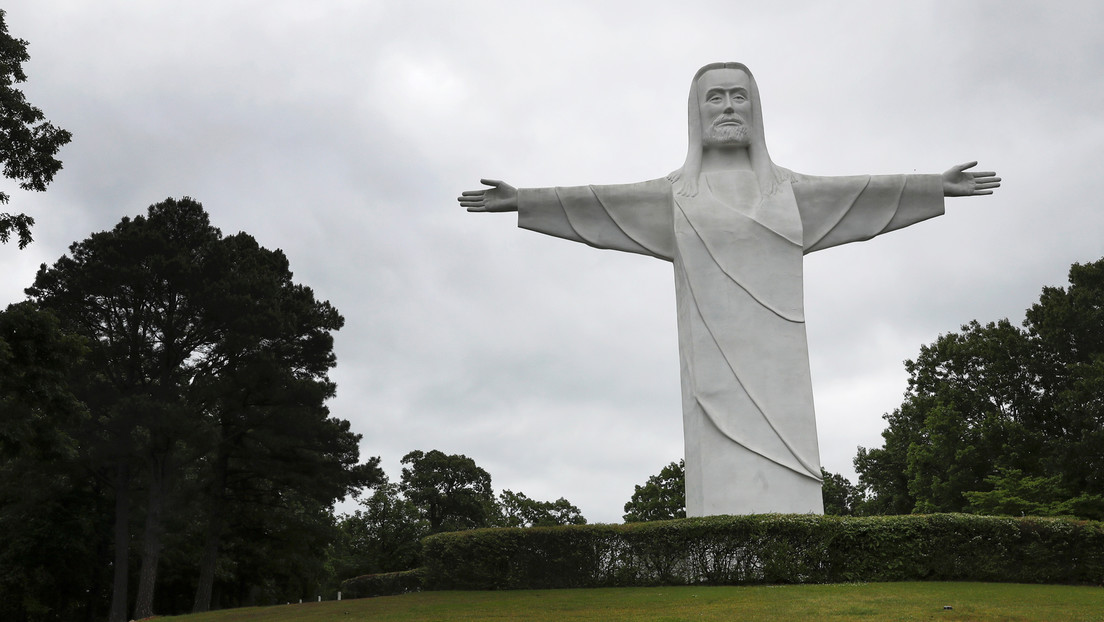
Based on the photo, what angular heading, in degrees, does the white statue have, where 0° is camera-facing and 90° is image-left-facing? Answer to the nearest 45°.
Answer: approximately 0°

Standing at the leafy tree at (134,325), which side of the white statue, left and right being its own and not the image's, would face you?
right

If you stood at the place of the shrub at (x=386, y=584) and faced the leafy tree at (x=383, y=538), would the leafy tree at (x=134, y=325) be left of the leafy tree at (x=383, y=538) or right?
left

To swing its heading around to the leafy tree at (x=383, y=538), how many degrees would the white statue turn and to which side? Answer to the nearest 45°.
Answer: approximately 135° to its right

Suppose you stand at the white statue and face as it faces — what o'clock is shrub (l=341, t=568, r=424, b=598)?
The shrub is roughly at 3 o'clock from the white statue.
